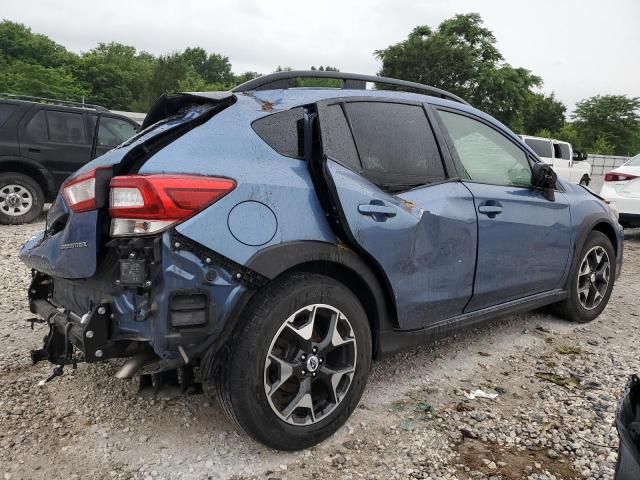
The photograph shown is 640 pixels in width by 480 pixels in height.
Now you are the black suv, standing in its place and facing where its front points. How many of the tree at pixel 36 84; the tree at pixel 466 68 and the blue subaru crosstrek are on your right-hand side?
1

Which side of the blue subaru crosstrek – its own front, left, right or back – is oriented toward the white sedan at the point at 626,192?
front

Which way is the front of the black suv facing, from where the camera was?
facing to the right of the viewer

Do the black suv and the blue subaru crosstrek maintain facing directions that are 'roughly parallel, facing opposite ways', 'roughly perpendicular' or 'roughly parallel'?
roughly parallel

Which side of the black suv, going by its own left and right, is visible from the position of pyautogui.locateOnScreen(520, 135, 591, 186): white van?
front

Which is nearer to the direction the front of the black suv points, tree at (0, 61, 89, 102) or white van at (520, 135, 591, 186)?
the white van

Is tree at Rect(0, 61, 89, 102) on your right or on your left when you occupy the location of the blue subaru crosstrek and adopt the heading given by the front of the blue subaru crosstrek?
on your left

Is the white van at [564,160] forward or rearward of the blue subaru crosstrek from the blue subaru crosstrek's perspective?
forward

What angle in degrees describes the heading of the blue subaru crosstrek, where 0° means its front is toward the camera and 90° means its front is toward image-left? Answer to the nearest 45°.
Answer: approximately 225°

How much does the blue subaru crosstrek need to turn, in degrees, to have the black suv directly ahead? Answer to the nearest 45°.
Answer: approximately 90° to its left

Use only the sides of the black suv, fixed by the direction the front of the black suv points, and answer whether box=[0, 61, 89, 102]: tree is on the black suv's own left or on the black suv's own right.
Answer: on the black suv's own left

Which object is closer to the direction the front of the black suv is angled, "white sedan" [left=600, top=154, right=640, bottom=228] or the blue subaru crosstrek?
the white sedan
